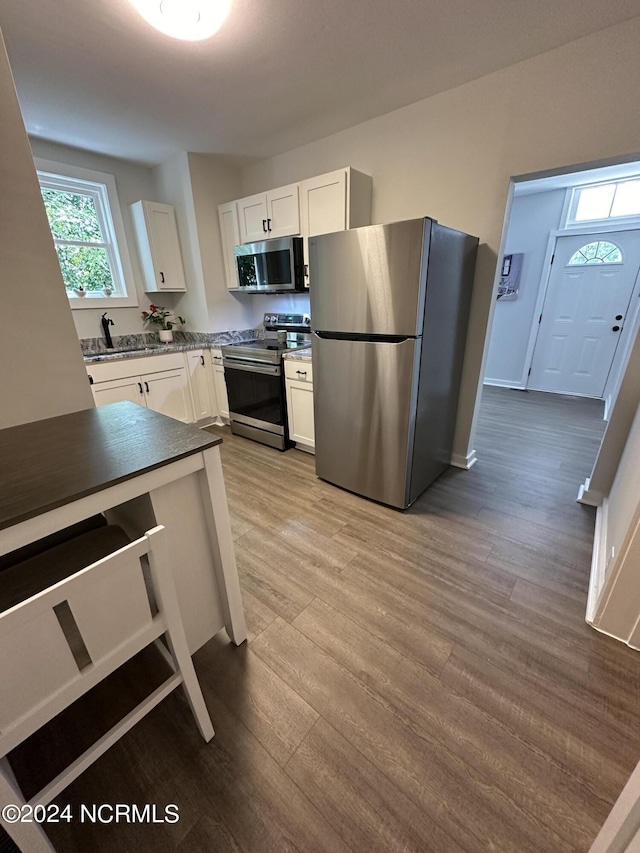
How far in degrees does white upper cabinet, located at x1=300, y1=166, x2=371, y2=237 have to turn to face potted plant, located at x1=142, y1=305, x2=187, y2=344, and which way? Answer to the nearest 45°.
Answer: approximately 45° to its right

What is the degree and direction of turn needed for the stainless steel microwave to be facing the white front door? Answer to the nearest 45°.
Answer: approximately 135° to its left

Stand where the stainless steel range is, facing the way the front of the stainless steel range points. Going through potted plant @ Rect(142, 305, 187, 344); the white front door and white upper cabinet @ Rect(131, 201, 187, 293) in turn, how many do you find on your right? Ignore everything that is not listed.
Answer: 2

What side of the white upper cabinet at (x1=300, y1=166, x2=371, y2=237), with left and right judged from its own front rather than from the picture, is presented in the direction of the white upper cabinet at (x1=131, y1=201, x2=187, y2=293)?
right

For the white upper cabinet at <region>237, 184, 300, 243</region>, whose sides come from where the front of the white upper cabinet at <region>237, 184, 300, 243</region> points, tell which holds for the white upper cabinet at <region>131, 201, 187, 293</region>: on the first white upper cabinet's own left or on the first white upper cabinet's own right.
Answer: on the first white upper cabinet's own right
